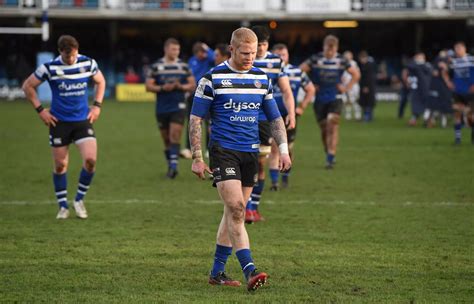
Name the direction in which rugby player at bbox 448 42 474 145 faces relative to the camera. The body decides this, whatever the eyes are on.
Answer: toward the camera

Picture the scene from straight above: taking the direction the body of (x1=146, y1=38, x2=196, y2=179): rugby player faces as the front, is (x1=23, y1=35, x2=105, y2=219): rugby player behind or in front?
in front

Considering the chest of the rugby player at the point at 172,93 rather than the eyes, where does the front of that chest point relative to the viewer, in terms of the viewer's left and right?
facing the viewer

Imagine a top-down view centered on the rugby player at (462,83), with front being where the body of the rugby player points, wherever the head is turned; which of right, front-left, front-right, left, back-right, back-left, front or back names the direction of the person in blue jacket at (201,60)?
front-right

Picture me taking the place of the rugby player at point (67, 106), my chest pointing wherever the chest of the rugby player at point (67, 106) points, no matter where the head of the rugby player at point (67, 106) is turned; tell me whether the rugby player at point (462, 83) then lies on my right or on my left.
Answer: on my left

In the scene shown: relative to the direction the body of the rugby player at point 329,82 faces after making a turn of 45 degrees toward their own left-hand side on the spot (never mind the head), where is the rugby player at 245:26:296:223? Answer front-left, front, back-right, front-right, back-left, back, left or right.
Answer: front-right

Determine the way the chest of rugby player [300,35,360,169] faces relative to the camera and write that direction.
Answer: toward the camera

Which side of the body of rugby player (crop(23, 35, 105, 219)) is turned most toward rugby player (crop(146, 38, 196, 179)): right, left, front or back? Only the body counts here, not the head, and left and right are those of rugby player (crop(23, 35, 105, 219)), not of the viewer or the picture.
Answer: back

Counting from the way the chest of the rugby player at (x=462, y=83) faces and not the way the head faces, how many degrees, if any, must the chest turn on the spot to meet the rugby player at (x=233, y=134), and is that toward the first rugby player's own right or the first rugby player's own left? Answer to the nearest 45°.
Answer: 0° — they already face them

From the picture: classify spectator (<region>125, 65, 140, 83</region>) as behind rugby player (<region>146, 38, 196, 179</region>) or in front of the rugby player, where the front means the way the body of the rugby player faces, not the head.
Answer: behind

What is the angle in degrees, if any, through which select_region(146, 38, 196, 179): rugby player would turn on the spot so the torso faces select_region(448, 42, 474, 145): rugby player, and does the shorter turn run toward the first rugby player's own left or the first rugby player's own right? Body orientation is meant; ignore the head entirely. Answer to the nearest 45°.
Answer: approximately 135° to the first rugby player's own left

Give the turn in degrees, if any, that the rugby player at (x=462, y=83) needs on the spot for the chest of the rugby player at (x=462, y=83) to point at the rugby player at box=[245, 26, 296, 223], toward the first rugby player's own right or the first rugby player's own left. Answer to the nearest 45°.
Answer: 0° — they already face them

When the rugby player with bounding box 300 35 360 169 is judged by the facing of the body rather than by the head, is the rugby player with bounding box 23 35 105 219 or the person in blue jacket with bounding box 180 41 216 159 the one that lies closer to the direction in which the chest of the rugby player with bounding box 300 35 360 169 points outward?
the rugby player
